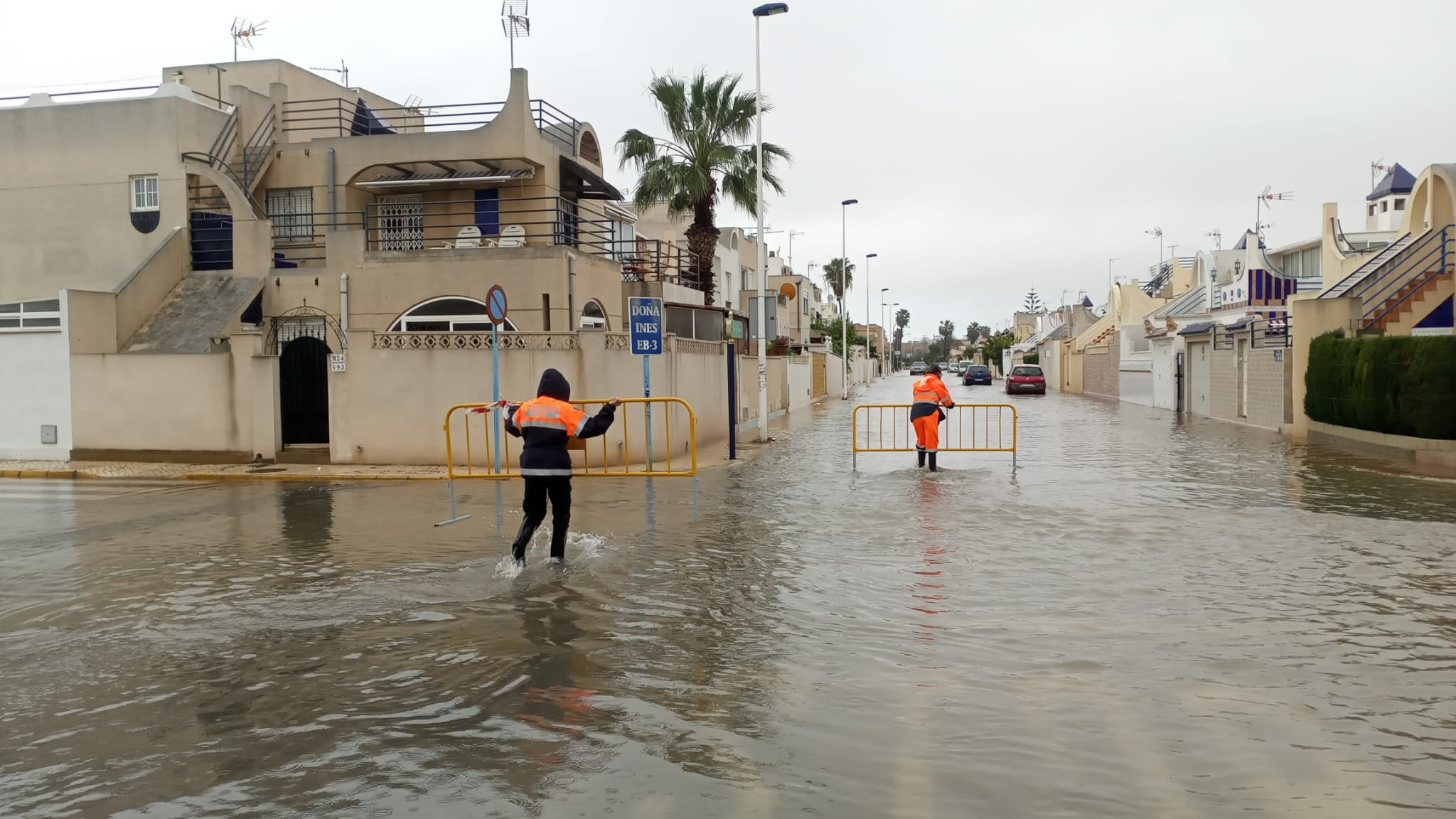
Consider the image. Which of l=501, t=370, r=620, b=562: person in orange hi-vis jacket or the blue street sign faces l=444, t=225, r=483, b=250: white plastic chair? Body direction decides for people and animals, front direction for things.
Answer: the person in orange hi-vis jacket

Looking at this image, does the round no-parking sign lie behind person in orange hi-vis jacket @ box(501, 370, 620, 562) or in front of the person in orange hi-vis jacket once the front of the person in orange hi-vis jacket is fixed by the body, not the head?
in front

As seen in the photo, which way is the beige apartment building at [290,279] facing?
toward the camera

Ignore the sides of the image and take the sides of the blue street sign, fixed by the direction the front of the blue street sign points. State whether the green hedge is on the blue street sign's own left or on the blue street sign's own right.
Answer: on the blue street sign's own left

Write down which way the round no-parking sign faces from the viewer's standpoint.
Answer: facing the viewer and to the right of the viewer

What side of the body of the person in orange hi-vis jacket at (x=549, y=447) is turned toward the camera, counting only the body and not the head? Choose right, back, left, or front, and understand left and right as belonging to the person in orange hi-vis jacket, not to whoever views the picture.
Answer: back

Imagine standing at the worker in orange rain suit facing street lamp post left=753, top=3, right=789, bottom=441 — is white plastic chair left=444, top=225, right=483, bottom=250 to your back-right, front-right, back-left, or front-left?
front-left

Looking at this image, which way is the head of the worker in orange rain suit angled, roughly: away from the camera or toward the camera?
away from the camera

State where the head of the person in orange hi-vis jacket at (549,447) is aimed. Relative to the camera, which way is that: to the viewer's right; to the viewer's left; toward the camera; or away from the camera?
away from the camera

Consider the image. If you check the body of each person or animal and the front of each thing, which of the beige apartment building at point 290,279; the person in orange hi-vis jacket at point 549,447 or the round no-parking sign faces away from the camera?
the person in orange hi-vis jacket

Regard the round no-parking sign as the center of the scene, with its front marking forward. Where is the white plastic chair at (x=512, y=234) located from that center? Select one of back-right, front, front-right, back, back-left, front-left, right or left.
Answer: back-left

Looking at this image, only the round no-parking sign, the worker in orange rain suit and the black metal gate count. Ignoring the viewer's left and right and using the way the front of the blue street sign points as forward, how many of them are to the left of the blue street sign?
1

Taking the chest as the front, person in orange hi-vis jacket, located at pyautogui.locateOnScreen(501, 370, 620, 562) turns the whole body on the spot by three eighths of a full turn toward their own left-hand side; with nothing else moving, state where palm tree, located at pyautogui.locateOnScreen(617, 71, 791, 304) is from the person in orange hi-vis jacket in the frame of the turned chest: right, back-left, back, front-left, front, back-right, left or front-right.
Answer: back-right

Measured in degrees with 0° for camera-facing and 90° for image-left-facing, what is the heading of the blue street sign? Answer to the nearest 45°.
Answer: approximately 0°
